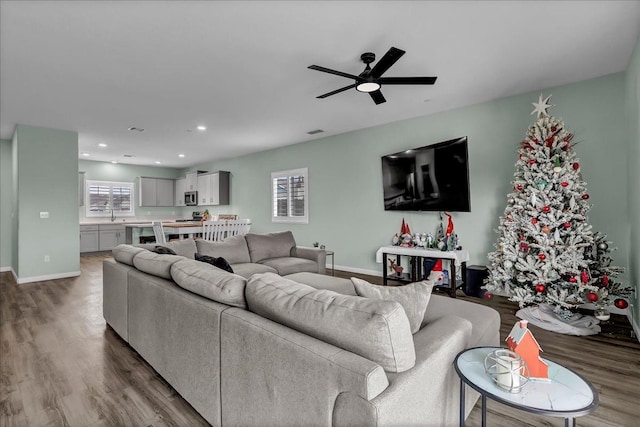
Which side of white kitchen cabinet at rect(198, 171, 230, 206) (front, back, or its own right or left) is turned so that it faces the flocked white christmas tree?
left

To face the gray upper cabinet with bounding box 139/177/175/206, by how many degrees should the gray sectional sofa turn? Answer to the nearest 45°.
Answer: approximately 90° to its left

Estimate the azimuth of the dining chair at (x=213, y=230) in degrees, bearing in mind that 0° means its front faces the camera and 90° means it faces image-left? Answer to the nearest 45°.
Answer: approximately 180°

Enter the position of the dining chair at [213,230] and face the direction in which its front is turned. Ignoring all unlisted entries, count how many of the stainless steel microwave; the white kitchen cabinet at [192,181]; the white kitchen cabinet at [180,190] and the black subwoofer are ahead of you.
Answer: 3

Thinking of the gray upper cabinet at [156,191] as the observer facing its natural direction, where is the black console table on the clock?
The black console table is roughly at 11 o'clock from the gray upper cabinet.

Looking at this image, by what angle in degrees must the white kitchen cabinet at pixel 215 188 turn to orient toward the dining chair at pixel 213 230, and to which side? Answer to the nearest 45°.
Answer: approximately 45° to its left

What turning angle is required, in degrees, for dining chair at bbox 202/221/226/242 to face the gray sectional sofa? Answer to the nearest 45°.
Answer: approximately 180°

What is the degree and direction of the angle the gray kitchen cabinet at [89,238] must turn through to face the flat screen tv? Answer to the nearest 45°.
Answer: approximately 45° to its left

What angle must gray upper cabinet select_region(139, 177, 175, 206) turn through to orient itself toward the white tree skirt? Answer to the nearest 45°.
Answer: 0° — it already faces it

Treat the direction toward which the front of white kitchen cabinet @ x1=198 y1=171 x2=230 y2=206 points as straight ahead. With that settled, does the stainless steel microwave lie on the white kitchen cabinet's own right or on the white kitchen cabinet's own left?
on the white kitchen cabinet's own right

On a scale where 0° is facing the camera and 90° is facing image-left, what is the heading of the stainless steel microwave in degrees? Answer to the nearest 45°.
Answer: approximately 45°

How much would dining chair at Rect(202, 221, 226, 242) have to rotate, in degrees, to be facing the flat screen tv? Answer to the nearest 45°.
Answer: approximately 135° to its right

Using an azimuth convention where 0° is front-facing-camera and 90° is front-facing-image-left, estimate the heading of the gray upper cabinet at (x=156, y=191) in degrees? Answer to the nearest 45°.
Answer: approximately 0°
